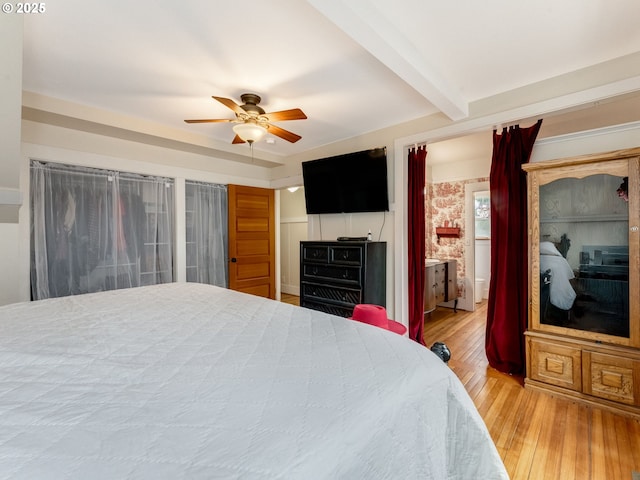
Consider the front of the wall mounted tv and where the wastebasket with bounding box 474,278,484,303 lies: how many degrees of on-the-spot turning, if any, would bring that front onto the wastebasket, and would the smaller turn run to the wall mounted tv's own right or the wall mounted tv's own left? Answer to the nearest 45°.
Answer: approximately 180°

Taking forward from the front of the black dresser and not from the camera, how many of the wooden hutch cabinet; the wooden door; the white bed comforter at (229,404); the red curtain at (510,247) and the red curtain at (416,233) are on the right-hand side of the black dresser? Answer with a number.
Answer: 1

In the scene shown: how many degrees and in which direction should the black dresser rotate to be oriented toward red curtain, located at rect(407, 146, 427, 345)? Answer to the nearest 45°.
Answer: approximately 135° to its left

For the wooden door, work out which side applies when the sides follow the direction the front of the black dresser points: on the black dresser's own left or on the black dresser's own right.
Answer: on the black dresser's own right

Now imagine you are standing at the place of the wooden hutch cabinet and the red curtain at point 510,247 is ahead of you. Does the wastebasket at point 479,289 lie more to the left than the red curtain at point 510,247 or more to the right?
right

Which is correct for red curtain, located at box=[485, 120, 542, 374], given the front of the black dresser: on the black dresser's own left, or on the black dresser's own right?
on the black dresser's own left

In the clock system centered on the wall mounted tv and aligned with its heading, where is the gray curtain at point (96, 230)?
The gray curtain is roughly at 1 o'clock from the wall mounted tv.

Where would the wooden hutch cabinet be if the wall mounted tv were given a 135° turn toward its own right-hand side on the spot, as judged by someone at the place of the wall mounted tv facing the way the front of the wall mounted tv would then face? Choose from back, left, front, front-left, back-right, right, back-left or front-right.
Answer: back-right

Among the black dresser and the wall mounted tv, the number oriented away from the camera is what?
0

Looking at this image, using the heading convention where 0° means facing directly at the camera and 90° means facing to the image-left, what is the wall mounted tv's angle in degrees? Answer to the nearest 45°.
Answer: approximately 45°

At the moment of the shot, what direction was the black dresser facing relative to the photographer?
facing the viewer and to the left of the viewer

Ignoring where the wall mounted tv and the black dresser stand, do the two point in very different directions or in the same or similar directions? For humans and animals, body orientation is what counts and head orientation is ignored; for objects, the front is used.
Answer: same or similar directions

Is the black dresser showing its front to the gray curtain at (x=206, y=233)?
no

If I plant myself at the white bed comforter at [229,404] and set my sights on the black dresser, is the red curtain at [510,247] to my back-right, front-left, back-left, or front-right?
front-right

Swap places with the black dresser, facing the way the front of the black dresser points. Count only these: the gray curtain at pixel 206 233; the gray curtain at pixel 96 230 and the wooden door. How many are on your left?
0

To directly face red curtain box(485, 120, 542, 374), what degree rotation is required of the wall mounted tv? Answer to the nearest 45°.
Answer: approximately 90° to its left
